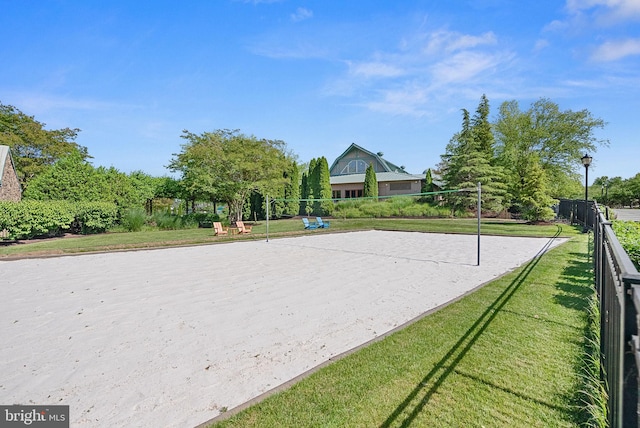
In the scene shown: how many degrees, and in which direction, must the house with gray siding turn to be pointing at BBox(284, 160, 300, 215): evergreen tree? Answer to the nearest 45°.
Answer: approximately 45° to its right

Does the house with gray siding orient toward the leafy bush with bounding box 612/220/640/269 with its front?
yes

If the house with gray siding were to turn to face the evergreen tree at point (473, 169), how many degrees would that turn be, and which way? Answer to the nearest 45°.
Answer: approximately 45° to its left

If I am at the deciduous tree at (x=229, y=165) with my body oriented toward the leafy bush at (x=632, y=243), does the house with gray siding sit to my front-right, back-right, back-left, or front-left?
back-left

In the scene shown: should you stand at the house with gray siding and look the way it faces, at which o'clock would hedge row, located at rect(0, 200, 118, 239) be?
The hedge row is roughly at 1 o'clock from the house with gray siding.

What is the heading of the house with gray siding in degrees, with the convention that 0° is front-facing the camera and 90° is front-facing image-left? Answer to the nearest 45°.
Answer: approximately 0°

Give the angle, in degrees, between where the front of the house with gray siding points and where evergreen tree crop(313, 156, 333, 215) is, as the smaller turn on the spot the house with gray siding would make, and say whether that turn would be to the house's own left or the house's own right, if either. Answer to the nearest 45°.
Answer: approximately 45° to the house's own right

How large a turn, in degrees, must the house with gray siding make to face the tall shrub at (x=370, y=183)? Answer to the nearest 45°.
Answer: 0° — it already faces it
